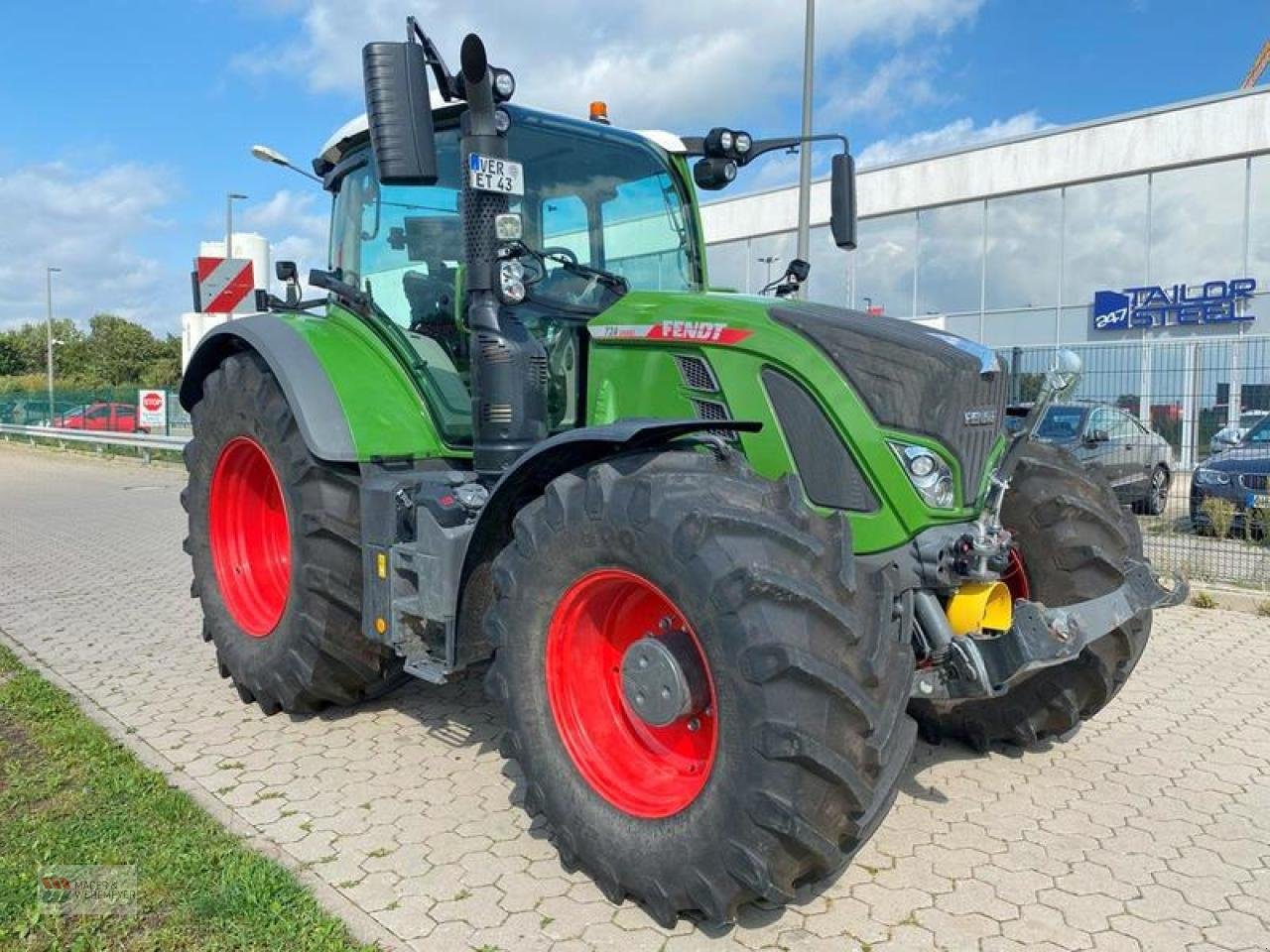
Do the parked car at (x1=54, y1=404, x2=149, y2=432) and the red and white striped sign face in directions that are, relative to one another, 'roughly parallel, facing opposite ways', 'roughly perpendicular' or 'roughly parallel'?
roughly perpendicular

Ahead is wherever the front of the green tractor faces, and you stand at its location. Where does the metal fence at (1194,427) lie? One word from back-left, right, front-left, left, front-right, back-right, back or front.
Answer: left

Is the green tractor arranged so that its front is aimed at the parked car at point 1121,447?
no

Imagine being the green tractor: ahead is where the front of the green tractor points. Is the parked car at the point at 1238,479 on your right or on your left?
on your left

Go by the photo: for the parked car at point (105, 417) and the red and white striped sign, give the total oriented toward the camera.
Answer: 1

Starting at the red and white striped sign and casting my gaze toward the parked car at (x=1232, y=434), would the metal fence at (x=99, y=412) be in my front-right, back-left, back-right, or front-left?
back-left

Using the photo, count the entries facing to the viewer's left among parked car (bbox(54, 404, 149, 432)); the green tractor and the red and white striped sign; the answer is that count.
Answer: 1

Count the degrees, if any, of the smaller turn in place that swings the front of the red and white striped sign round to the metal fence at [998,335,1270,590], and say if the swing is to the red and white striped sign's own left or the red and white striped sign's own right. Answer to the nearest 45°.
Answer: approximately 90° to the red and white striped sign's own left

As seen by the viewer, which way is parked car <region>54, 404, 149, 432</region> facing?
to the viewer's left

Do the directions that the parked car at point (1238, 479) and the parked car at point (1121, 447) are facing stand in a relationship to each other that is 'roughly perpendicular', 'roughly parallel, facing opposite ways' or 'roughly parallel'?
roughly parallel

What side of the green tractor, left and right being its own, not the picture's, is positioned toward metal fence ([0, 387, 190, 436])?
back

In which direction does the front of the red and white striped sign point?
toward the camera

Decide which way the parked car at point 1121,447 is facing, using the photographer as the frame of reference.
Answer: facing the viewer and to the left of the viewer

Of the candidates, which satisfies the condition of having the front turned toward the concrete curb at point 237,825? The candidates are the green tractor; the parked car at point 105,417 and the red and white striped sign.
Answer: the red and white striped sign
